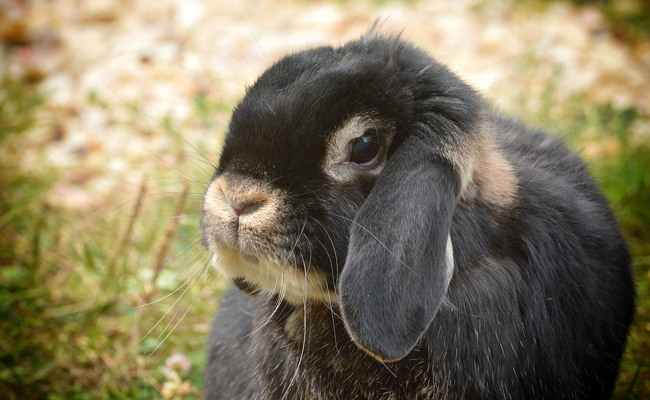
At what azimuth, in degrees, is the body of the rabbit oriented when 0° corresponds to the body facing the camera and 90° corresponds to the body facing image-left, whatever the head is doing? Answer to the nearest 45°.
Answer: approximately 45°
